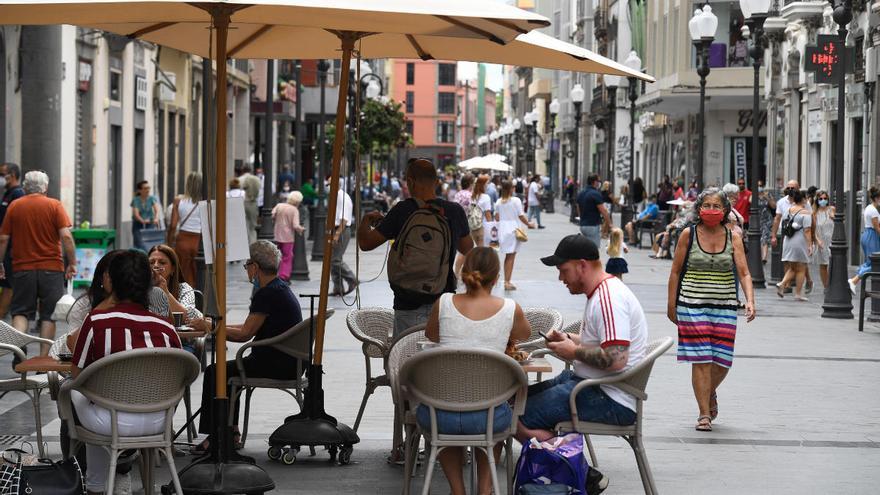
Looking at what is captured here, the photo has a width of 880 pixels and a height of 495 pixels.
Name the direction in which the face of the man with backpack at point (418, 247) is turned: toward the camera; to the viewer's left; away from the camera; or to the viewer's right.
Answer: away from the camera

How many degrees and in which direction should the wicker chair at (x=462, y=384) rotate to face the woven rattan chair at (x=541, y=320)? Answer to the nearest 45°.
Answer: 0° — it already faces it

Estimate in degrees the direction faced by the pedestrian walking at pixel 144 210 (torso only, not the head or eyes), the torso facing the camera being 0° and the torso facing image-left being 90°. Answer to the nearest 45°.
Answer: approximately 315°

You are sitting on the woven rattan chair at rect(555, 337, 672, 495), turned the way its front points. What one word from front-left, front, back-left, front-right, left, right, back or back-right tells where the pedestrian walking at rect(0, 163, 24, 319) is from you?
front-right

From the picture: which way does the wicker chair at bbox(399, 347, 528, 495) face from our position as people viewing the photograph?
facing away from the viewer

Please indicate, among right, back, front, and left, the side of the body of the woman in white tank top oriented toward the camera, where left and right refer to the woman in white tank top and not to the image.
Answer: back

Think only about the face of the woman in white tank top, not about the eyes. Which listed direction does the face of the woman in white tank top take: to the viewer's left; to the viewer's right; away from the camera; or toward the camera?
away from the camera

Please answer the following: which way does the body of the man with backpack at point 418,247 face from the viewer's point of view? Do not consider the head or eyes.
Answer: away from the camera

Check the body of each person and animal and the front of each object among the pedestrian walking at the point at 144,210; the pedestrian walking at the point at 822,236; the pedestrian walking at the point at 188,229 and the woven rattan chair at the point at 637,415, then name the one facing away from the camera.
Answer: the pedestrian walking at the point at 188,229

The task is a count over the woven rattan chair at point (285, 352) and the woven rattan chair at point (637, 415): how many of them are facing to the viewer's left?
2

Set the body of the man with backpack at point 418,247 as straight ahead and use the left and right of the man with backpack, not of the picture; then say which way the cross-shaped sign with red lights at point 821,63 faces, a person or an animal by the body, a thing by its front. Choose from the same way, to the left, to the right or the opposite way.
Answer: the opposite way

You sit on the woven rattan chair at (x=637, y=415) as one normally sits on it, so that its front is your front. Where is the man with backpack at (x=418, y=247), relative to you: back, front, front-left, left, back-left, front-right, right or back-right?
front-right
